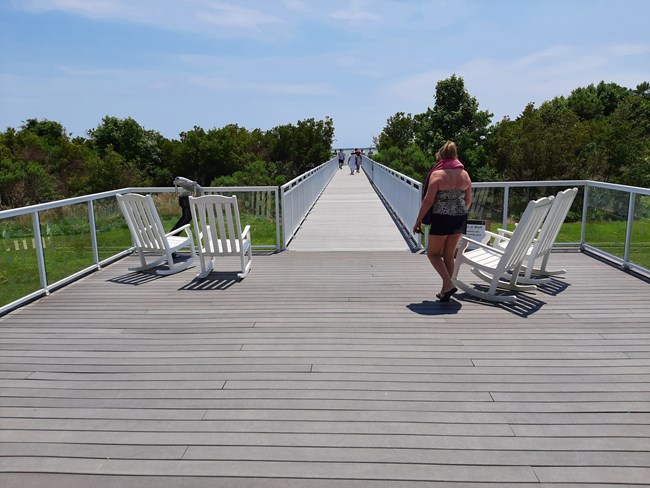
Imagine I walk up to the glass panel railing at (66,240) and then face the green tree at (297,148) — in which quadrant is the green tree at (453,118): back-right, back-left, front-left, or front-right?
front-right

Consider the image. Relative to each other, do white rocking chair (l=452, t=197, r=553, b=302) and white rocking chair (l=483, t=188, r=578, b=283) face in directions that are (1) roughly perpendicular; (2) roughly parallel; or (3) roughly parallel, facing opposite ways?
roughly parallel

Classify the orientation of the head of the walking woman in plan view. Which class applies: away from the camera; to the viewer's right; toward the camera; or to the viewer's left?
away from the camera

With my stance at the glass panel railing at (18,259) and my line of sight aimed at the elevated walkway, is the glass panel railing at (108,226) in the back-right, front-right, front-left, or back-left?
front-left

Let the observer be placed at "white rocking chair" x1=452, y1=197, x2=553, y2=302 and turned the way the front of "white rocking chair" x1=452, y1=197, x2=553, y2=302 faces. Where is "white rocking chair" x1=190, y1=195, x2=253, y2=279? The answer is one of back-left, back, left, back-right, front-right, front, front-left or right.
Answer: front-left
